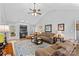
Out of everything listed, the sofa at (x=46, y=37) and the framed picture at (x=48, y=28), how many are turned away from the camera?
0

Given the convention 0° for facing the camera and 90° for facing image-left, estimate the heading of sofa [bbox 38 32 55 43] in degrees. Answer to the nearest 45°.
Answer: approximately 45°

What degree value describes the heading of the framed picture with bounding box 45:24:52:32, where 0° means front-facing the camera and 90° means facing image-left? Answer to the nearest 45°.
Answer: approximately 0°

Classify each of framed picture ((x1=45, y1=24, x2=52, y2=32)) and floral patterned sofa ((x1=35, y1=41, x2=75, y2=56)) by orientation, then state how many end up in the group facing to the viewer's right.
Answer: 0

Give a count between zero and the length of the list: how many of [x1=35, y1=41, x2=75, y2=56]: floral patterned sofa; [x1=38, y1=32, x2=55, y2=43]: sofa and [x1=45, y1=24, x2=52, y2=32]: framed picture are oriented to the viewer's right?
0
